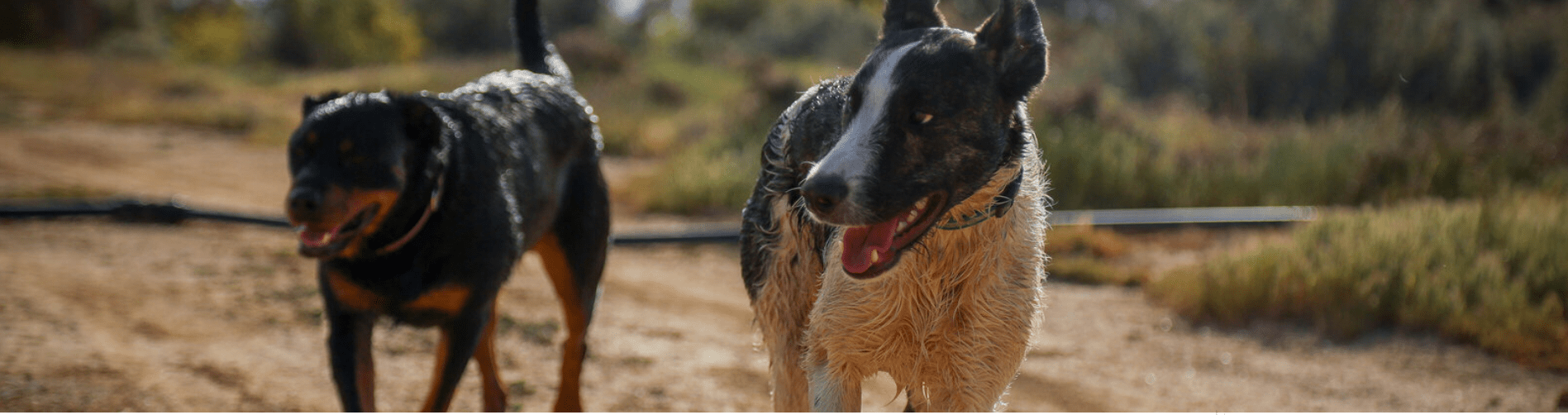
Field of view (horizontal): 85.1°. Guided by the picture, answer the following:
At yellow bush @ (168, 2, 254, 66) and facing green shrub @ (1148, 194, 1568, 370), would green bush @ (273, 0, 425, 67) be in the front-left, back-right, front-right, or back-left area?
front-left

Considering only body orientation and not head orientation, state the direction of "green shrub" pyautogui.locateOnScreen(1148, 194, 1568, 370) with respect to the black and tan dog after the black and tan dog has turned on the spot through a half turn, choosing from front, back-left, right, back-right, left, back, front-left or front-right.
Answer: front-right

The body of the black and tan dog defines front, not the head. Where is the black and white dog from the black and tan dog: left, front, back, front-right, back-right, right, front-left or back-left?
left

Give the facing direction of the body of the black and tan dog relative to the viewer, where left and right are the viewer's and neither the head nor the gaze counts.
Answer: facing the viewer and to the left of the viewer

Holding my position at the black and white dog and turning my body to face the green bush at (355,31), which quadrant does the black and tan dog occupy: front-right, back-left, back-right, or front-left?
front-left

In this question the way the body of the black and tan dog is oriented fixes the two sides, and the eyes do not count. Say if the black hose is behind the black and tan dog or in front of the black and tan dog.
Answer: behind

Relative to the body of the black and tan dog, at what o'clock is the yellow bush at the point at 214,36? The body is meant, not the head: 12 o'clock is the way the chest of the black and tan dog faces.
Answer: The yellow bush is roughly at 4 o'clock from the black and tan dog.

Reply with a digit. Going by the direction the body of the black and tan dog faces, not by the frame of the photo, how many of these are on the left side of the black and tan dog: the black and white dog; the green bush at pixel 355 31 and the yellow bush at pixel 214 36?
1

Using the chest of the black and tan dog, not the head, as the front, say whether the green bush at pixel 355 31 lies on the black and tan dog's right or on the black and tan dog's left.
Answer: on the black and tan dog's right
